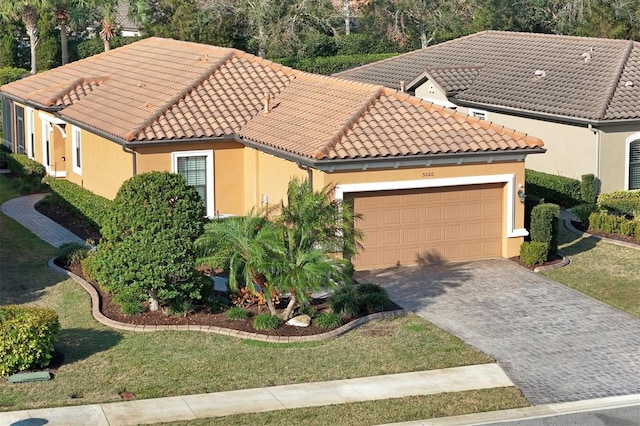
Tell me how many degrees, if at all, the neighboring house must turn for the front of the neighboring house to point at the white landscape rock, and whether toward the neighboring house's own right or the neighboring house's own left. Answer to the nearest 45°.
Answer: approximately 45° to the neighboring house's own right

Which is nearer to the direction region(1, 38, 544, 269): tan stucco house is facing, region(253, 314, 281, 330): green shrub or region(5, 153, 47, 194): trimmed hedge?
the green shrub

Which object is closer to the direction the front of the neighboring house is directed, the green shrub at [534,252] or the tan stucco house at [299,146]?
the green shrub

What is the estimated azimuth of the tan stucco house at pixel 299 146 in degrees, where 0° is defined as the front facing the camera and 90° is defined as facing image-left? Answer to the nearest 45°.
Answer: approximately 315°

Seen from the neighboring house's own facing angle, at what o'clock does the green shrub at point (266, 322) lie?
The green shrub is roughly at 2 o'clock from the neighboring house.

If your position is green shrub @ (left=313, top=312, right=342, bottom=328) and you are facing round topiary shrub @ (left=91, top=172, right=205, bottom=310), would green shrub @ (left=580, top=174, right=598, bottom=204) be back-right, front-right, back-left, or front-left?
back-right

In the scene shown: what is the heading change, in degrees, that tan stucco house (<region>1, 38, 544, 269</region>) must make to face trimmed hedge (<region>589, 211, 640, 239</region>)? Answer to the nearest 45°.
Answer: approximately 45° to its left

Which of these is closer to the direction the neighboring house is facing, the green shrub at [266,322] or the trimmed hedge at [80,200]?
the green shrub

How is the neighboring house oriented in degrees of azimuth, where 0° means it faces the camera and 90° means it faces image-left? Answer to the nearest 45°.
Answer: approximately 315°

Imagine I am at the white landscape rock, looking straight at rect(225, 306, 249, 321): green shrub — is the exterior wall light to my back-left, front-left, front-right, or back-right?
back-right

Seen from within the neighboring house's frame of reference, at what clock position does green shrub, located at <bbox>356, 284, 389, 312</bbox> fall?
The green shrub is roughly at 2 o'clock from the neighboring house.
